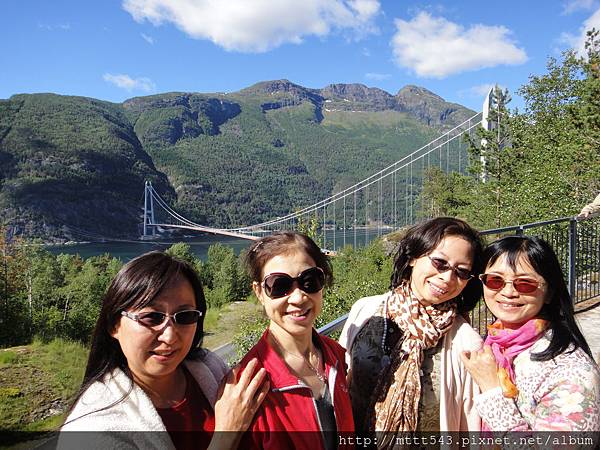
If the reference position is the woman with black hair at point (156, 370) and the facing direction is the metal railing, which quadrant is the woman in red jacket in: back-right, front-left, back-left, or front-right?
front-right

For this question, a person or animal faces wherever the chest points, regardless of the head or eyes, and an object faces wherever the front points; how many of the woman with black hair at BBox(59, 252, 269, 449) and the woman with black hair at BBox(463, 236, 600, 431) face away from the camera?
0

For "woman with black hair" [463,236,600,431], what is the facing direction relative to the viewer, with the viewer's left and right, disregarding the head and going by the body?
facing the viewer and to the left of the viewer

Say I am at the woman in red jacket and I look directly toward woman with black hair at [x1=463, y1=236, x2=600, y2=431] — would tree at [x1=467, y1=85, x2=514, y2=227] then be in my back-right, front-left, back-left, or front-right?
front-left

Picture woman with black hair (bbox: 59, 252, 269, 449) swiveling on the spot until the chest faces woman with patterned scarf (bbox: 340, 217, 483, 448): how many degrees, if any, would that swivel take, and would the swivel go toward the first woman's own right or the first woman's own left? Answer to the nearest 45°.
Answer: approximately 45° to the first woman's own left

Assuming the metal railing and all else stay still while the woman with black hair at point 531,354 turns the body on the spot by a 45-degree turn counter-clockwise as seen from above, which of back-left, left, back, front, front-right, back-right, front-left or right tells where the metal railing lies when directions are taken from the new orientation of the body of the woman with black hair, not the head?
back

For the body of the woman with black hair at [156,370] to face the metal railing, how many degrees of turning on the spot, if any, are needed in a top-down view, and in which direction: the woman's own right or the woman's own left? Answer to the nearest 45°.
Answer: approximately 90° to the woman's own left

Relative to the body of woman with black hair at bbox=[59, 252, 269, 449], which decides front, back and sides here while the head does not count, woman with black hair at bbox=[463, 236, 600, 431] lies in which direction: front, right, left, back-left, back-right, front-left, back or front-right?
front-left
